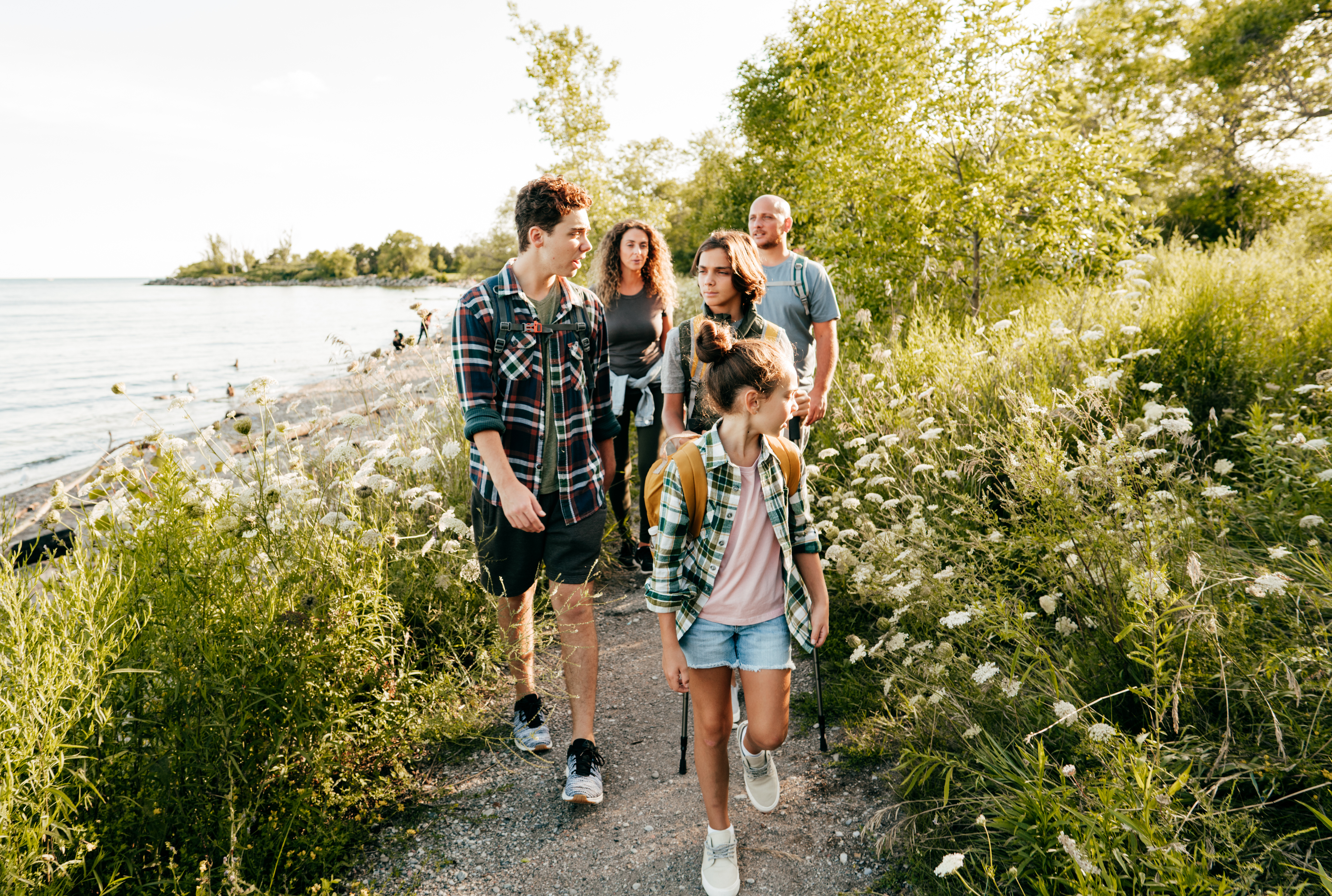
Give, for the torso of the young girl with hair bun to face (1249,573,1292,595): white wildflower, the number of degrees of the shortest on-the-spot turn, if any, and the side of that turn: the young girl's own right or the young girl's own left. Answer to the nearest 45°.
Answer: approximately 90° to the young girl's own left

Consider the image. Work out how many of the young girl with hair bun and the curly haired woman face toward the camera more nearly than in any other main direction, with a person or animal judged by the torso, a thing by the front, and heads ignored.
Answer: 2

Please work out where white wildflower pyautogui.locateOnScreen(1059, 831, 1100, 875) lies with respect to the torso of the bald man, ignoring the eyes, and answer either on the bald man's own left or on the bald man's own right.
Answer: on the bald man's own left

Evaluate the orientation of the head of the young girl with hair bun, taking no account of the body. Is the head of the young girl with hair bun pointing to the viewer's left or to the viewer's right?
to the viewer's right

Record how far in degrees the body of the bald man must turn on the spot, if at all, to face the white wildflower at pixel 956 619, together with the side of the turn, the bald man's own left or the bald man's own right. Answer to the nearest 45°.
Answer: approximately 45° to the bald man's own left

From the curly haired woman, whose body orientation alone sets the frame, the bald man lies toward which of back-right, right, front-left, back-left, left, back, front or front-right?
front-left

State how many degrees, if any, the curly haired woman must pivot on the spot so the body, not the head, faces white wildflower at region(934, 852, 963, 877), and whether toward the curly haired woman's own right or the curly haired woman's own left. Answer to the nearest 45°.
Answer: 0° — they already face it

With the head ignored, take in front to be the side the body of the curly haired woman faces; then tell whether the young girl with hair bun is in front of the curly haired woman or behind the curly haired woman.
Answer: in front

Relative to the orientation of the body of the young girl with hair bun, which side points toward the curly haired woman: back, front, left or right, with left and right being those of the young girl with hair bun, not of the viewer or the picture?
back

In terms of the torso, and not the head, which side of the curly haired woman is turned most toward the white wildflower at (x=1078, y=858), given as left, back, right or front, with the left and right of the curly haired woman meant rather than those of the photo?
front
